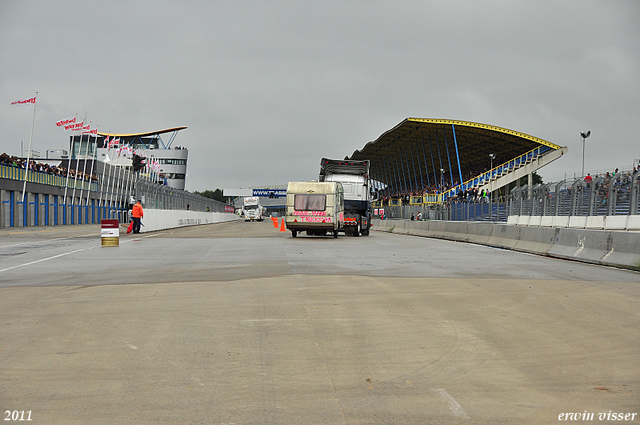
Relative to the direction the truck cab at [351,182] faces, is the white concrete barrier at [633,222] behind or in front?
behind

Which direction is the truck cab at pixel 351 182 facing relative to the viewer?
away from the camera

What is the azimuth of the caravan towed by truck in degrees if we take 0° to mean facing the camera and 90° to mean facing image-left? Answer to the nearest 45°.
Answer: approximately 180°

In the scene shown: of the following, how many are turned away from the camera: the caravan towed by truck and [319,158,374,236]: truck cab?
2

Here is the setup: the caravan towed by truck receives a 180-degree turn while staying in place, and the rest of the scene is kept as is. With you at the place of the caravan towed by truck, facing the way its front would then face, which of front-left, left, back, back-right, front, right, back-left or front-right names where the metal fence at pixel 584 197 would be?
front-left

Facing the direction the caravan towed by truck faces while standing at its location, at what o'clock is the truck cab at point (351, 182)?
The truck cab is roughly at 1 o'clock from the caravan towed by truck.
